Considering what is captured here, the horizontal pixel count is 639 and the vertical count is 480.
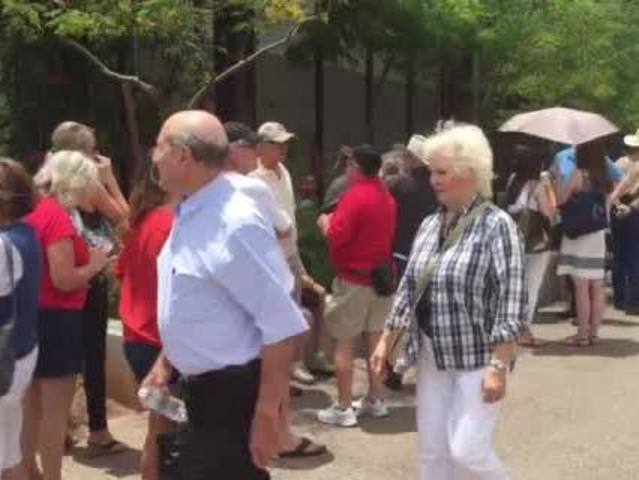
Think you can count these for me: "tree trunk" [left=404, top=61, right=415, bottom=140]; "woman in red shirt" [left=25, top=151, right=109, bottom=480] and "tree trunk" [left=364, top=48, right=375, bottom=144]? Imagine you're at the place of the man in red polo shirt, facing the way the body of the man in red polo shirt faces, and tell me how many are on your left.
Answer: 1

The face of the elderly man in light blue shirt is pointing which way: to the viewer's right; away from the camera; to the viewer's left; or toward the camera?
to the viewer's left

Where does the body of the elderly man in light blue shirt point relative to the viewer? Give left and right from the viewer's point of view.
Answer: facing to the left of the viewer

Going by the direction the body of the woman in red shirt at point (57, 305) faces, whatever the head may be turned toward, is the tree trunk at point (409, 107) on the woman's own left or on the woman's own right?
on the woman's own left

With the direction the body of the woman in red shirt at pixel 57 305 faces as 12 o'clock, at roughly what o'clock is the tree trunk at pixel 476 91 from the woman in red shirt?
The tree trunk is roughly at 10 o'clock from the woman in red shirt.

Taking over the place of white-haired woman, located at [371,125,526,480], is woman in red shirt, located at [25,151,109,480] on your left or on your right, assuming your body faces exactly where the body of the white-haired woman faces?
on your right

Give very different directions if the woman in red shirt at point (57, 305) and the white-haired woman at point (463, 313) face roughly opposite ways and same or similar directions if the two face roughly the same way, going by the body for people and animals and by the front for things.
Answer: very different directions

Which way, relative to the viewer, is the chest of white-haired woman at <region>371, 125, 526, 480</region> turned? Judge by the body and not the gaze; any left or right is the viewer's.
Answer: facing the viewer and to the left of the viewer

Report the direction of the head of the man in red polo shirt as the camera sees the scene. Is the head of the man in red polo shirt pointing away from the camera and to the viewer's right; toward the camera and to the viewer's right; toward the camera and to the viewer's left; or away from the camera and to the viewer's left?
away from the camera and to the viewer's left

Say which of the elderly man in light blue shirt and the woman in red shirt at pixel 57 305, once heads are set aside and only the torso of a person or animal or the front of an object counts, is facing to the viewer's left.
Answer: the elderly man in light blue shirt

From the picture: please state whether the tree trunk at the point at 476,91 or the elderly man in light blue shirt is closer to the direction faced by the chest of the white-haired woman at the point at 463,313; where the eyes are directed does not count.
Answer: the elderly man in light blue shirt

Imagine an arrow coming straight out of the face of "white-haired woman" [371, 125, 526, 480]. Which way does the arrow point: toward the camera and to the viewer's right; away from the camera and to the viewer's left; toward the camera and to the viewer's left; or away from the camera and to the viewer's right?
toward the camera and to the viewer's left

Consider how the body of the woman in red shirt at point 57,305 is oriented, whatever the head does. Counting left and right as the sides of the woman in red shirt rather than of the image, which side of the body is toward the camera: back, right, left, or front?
right

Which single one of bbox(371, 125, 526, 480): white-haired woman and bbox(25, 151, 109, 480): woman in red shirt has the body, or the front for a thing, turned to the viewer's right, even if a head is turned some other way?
the woman in red shirt
